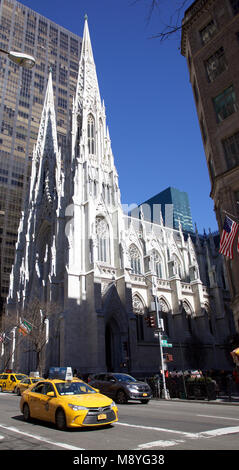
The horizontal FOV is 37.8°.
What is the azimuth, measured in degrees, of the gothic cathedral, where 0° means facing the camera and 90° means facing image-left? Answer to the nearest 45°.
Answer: approximately 45°

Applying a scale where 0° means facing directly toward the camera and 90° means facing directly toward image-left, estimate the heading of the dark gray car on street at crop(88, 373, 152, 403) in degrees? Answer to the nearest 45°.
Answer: approximately 315°

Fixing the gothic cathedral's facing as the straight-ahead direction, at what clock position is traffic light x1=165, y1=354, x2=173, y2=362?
The traffic light is roughly at 10 o'clock from the gothic cathedral.

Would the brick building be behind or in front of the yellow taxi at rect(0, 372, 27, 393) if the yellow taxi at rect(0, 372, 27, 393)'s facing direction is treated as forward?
in front

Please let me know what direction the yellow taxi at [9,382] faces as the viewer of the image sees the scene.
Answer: facing the viewer and to the right of the viewer

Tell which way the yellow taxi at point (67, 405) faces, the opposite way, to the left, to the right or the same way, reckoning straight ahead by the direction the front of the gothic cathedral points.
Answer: to the left

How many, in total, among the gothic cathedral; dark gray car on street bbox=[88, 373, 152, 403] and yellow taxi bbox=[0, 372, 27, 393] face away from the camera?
0
